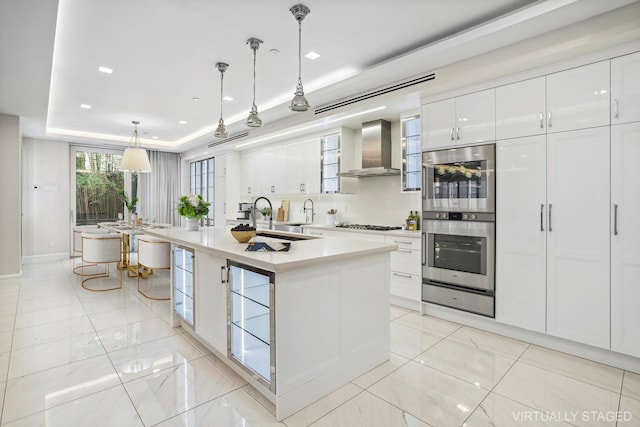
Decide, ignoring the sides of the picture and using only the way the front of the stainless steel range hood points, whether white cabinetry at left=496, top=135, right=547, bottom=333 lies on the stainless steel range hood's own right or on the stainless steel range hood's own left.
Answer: on the stainless steel range hood's own left

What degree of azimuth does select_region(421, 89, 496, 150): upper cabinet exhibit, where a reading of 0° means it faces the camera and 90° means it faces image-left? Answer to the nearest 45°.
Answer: approximately 45°
